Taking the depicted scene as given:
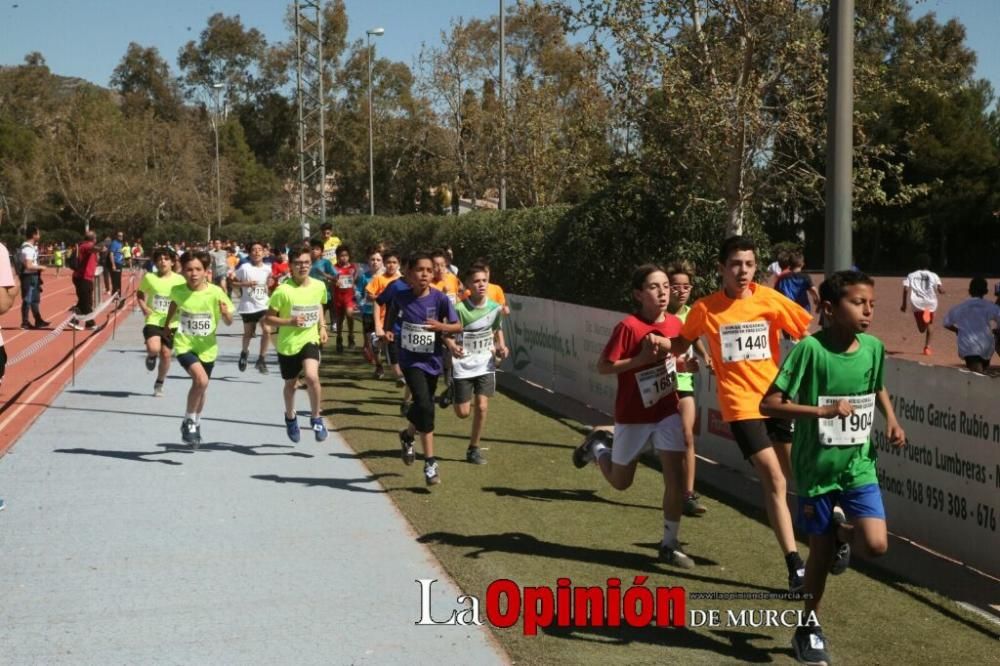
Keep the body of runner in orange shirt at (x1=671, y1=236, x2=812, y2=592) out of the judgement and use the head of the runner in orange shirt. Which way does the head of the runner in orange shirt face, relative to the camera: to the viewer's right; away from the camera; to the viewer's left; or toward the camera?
toward the camera

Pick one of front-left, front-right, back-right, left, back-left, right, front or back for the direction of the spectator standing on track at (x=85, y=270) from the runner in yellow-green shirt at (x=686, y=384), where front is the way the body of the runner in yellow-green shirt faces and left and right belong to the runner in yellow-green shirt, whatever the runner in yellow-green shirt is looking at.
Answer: back-right

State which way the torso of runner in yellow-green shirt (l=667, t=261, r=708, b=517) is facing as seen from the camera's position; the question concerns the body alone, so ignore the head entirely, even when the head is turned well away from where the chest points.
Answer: toward the camera

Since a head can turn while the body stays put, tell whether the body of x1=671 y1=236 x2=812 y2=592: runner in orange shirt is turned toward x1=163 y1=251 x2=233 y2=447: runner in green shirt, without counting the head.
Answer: no

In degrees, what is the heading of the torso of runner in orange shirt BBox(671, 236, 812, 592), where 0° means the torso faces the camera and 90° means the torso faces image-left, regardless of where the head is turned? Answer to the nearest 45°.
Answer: approximately 0°

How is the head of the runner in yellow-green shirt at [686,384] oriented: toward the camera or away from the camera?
toward the camera

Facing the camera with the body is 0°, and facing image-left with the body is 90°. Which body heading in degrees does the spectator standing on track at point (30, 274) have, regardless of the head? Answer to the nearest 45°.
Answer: approximately 270°

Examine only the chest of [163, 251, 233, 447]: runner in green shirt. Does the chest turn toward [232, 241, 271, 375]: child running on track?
no

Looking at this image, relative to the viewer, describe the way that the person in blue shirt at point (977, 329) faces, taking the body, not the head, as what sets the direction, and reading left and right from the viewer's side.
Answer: facing away from the viewer

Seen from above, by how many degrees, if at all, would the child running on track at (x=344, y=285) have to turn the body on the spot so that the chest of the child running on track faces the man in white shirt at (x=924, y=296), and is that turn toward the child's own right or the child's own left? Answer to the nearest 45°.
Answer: approximately 90° to the child's own left

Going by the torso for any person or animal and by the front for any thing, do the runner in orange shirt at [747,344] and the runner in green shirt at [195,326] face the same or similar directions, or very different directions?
same or similar directions
